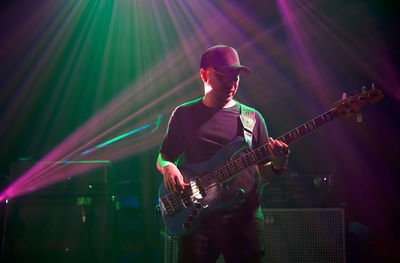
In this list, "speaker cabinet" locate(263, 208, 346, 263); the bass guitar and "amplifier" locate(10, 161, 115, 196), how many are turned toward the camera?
3

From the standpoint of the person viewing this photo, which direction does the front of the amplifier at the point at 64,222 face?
facing the viewer

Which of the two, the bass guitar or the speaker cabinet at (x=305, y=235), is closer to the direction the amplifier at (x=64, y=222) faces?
the bass guitar

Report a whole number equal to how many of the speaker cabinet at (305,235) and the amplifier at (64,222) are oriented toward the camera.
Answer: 2

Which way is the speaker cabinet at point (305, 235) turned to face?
toward the camera

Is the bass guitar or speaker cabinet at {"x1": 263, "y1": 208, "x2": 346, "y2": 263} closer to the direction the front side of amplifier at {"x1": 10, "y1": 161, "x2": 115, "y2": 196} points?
the bass guitar

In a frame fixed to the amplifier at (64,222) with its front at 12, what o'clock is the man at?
The man is roughly at 11 o'clock from the amplifier.

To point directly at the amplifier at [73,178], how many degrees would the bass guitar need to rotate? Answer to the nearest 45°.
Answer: approximately 135° to its right

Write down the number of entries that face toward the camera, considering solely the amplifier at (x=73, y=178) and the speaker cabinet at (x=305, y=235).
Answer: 2

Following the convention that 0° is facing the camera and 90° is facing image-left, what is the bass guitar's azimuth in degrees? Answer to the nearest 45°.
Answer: approximately 0°

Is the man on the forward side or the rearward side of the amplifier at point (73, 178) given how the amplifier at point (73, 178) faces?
on the forward side

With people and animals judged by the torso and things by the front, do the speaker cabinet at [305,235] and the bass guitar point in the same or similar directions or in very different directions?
same or similar directions

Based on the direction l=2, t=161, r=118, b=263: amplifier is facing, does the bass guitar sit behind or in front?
in front
